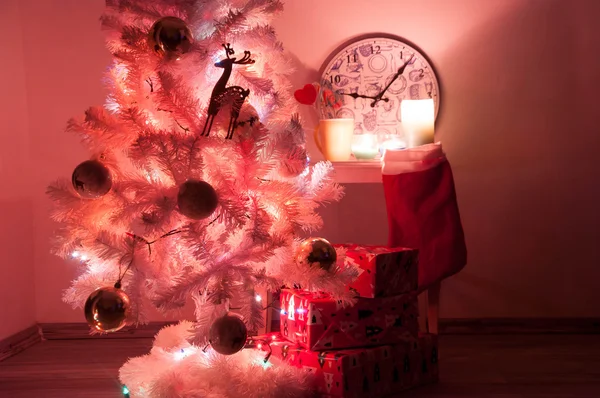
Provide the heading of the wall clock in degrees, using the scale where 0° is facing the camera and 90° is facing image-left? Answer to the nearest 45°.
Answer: approximately 0°

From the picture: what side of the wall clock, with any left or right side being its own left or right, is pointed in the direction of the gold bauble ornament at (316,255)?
front
